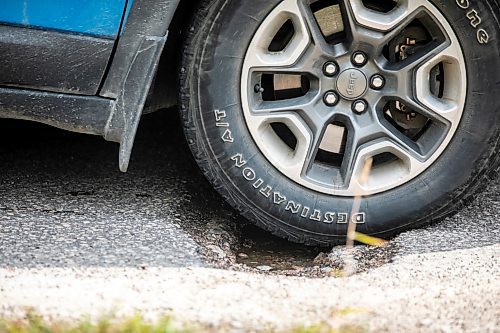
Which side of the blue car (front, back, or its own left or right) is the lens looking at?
right
